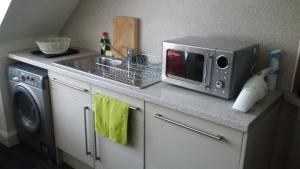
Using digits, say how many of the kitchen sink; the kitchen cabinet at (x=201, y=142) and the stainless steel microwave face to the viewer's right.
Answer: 0

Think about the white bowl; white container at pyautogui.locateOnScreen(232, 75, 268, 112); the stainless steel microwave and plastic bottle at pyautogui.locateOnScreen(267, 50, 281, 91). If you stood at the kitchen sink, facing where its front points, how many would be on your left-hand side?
3

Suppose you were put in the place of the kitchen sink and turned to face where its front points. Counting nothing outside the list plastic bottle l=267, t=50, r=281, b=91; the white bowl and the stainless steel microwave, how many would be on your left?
2

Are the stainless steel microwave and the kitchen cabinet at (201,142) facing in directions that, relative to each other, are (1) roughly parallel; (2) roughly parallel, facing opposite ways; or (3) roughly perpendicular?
roughly parallel

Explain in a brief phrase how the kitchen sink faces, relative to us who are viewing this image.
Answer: facing the viewer and to the left of the viewer

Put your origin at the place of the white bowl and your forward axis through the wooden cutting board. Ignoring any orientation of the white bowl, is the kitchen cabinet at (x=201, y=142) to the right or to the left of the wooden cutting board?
right

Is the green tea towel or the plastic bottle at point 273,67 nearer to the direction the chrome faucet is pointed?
the green tea towel

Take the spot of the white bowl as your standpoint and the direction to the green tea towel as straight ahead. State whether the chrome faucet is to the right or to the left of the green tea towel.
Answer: left

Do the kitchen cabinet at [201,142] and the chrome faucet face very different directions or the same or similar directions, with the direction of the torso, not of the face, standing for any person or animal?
same or similar directions

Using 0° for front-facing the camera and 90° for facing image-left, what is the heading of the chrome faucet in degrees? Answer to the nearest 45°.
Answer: approximately 45°

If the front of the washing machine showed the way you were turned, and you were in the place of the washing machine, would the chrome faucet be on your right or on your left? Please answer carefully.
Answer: on your left

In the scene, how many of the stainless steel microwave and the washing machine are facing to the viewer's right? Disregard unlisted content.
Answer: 0

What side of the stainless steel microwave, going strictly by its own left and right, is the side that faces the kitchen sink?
right

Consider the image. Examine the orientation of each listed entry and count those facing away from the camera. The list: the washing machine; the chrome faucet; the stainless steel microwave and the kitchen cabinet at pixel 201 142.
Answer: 0

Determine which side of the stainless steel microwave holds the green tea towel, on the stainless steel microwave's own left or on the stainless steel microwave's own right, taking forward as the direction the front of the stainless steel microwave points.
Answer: on the stainless steel microwave's own right

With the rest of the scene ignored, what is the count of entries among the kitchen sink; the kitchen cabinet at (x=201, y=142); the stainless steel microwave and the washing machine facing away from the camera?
0

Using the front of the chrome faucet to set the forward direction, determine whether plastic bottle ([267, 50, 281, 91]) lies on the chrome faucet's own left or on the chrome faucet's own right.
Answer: on the chrome faucet's own left
